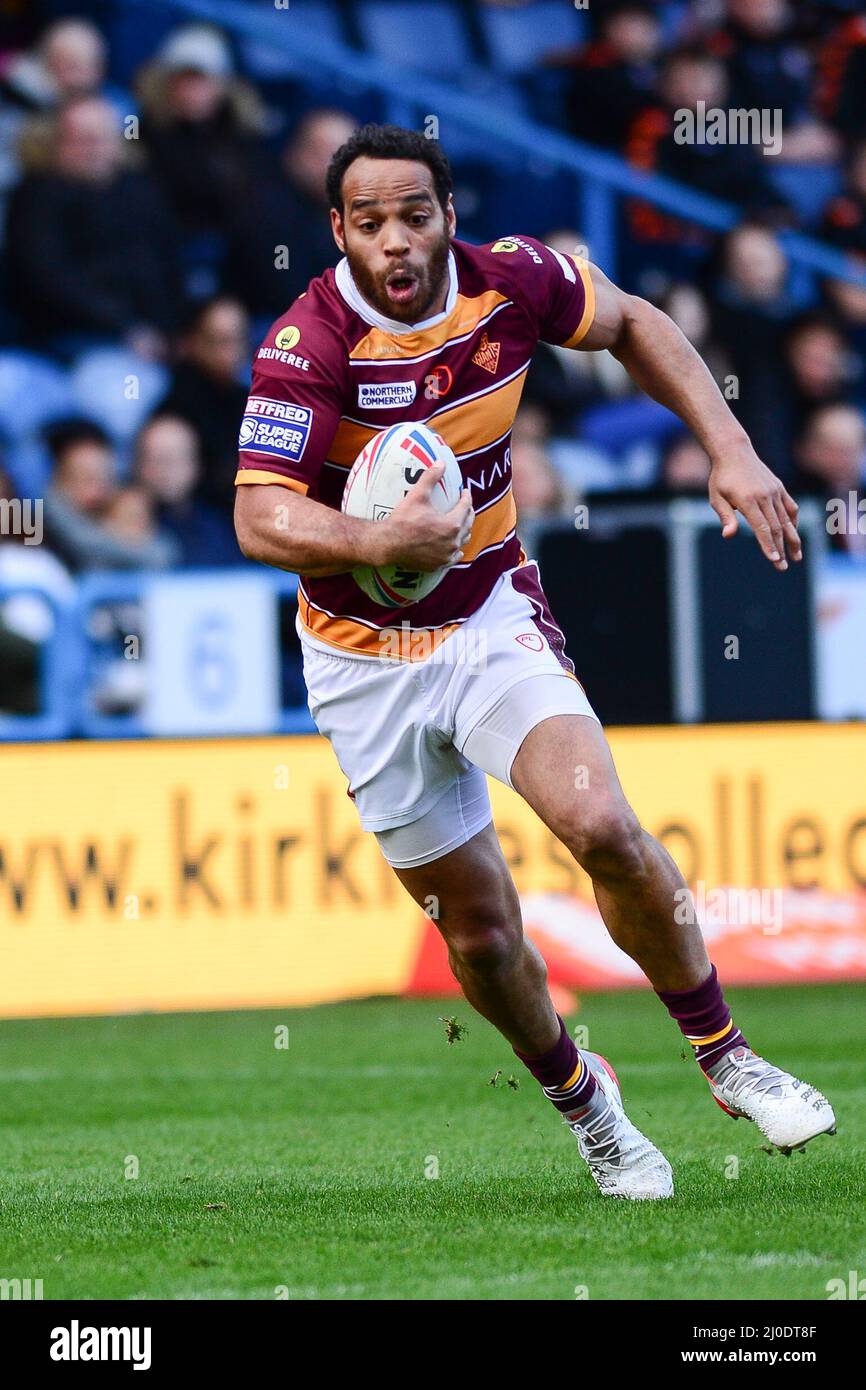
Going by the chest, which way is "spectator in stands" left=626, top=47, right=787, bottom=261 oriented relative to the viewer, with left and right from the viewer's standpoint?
facing the viewer

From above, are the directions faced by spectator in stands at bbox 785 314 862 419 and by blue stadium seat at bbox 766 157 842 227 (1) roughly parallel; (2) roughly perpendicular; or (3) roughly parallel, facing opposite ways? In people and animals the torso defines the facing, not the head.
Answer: roughly parallel

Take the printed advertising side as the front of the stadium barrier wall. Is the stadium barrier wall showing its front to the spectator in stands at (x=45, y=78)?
no

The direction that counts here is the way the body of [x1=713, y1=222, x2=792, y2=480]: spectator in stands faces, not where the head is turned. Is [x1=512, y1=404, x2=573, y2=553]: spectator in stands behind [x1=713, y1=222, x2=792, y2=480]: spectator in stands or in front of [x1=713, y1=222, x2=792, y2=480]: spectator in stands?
in front

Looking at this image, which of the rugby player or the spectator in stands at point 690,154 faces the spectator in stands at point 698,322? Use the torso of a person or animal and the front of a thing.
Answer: the spectator in stands at point 690,154

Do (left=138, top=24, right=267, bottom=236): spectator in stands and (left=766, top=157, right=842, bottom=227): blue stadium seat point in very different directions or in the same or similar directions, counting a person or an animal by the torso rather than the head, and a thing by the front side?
same or similar directions

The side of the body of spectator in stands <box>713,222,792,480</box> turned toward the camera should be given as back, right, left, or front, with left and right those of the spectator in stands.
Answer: front

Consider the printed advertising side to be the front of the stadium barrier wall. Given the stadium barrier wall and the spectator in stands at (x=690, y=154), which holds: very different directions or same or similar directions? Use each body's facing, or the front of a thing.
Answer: same or similar directions

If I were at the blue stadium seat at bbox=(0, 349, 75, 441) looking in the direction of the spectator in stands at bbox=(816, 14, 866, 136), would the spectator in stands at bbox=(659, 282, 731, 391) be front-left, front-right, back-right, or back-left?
front-right

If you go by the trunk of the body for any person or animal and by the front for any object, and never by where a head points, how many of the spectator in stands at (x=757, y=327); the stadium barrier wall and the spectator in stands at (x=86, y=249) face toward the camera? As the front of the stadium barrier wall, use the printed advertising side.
3

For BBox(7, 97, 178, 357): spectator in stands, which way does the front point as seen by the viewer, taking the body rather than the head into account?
toward the camera

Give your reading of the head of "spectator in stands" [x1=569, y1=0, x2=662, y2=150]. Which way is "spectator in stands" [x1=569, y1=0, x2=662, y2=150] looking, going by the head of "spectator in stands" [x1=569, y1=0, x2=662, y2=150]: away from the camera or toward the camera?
toward the camera

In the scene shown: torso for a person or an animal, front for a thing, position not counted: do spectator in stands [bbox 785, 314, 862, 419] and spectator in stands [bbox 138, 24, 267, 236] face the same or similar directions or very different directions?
same or similar directions

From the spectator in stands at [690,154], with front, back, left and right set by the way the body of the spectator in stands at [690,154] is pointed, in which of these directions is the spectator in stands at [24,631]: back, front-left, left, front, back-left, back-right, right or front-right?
front-right

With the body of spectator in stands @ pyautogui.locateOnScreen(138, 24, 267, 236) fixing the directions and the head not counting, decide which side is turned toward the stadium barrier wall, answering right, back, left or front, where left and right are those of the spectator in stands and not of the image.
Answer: front
